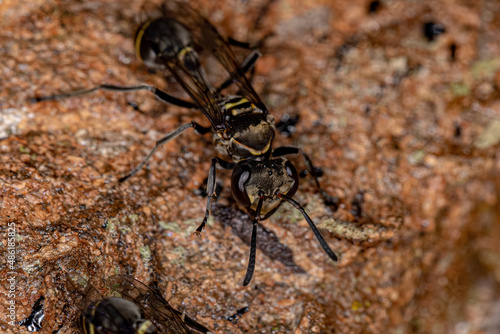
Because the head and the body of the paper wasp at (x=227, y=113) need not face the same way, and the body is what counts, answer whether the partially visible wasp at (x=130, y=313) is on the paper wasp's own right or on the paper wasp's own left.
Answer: on the paper wasp's own right

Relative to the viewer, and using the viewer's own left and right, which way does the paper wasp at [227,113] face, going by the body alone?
facing the viewer and to the right of the viewer
